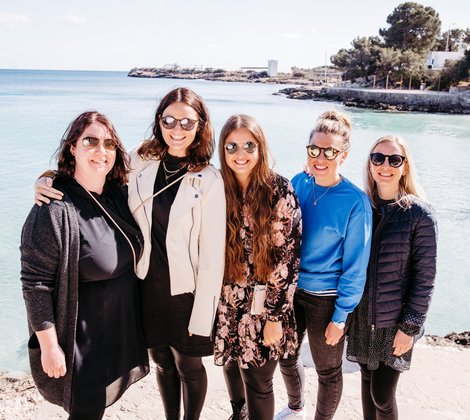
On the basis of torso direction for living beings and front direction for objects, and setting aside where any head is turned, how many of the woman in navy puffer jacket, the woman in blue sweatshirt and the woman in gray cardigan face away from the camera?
0

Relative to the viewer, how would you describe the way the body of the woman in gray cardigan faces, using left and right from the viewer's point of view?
facing the viewer and to the right of the viewer

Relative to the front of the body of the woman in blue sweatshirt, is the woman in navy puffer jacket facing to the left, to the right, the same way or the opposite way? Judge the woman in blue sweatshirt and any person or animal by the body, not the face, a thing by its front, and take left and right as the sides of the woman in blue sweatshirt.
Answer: the same way

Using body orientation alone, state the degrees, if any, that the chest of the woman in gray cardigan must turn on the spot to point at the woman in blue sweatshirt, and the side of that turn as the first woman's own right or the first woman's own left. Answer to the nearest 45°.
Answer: approximately 45° to the first woman's own left

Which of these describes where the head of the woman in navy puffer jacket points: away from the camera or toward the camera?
toward the camera

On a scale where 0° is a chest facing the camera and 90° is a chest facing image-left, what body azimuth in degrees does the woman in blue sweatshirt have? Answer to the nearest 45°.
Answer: approximately 45°

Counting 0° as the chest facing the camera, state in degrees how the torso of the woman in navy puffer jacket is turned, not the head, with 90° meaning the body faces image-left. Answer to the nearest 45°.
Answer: approximately 45°

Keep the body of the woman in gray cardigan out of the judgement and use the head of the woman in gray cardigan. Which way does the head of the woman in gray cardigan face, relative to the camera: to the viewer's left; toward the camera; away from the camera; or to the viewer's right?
toward the camera

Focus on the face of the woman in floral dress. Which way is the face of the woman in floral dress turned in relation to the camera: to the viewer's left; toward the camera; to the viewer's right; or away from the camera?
toward the camera

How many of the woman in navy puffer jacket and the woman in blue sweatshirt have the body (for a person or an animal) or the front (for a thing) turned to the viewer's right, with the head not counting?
0
